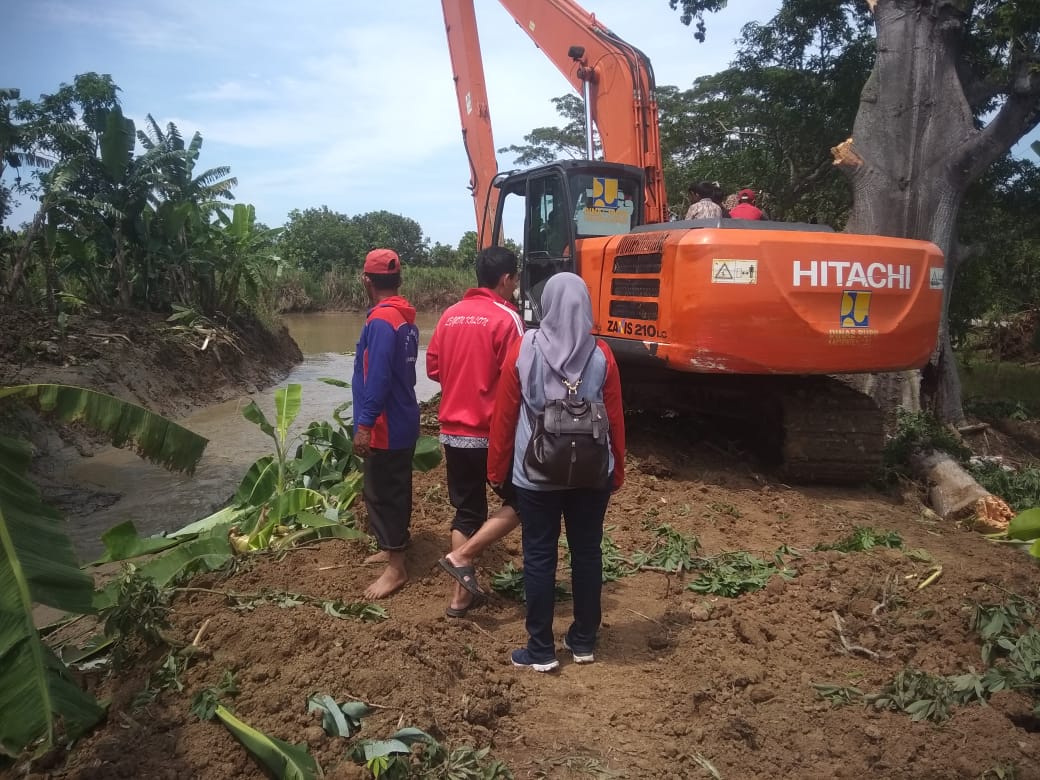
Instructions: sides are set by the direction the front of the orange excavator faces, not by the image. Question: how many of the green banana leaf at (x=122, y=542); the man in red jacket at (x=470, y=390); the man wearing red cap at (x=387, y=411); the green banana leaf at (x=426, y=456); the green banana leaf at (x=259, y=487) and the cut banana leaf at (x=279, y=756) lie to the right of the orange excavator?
0

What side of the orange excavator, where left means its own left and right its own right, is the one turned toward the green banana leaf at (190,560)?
left

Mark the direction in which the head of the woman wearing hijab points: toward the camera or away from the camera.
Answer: away from the camera

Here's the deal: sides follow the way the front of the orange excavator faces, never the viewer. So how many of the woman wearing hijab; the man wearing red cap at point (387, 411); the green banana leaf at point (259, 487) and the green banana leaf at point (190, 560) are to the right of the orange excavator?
0

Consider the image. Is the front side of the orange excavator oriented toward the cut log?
no

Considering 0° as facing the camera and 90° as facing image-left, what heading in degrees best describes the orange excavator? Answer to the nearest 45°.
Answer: approximately 135°

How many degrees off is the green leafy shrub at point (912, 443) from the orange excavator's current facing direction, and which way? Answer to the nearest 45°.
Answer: approximately 90° to its right

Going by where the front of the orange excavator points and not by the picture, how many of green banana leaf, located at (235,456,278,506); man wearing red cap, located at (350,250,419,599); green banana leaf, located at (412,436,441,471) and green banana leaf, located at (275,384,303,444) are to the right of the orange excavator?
0

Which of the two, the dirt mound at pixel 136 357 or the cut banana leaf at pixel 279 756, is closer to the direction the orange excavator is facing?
the dirt mound

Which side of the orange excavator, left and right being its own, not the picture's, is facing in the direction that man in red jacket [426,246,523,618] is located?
left

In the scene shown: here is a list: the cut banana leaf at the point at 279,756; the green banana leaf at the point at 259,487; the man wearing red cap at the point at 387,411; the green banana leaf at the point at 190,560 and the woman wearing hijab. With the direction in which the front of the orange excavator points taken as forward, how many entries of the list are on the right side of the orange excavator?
0

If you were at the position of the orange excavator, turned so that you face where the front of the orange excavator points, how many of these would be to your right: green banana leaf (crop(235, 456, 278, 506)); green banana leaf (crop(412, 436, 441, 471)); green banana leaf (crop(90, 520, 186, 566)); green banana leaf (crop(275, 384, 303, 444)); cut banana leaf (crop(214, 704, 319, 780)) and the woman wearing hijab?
0

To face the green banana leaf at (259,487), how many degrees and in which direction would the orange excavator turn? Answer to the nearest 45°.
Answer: approximately 90° to its left

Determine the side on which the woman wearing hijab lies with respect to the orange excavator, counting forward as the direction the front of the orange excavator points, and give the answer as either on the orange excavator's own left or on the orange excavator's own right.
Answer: on the orange excavator's own left

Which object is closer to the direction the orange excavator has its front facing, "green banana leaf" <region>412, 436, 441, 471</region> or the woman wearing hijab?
the green banana leaf

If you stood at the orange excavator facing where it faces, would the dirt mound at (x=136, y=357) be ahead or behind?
ahead

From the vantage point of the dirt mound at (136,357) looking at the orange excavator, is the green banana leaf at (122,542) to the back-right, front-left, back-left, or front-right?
front-right

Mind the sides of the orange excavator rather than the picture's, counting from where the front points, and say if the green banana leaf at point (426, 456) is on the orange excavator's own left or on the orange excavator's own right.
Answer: on the orange excavator's own left
